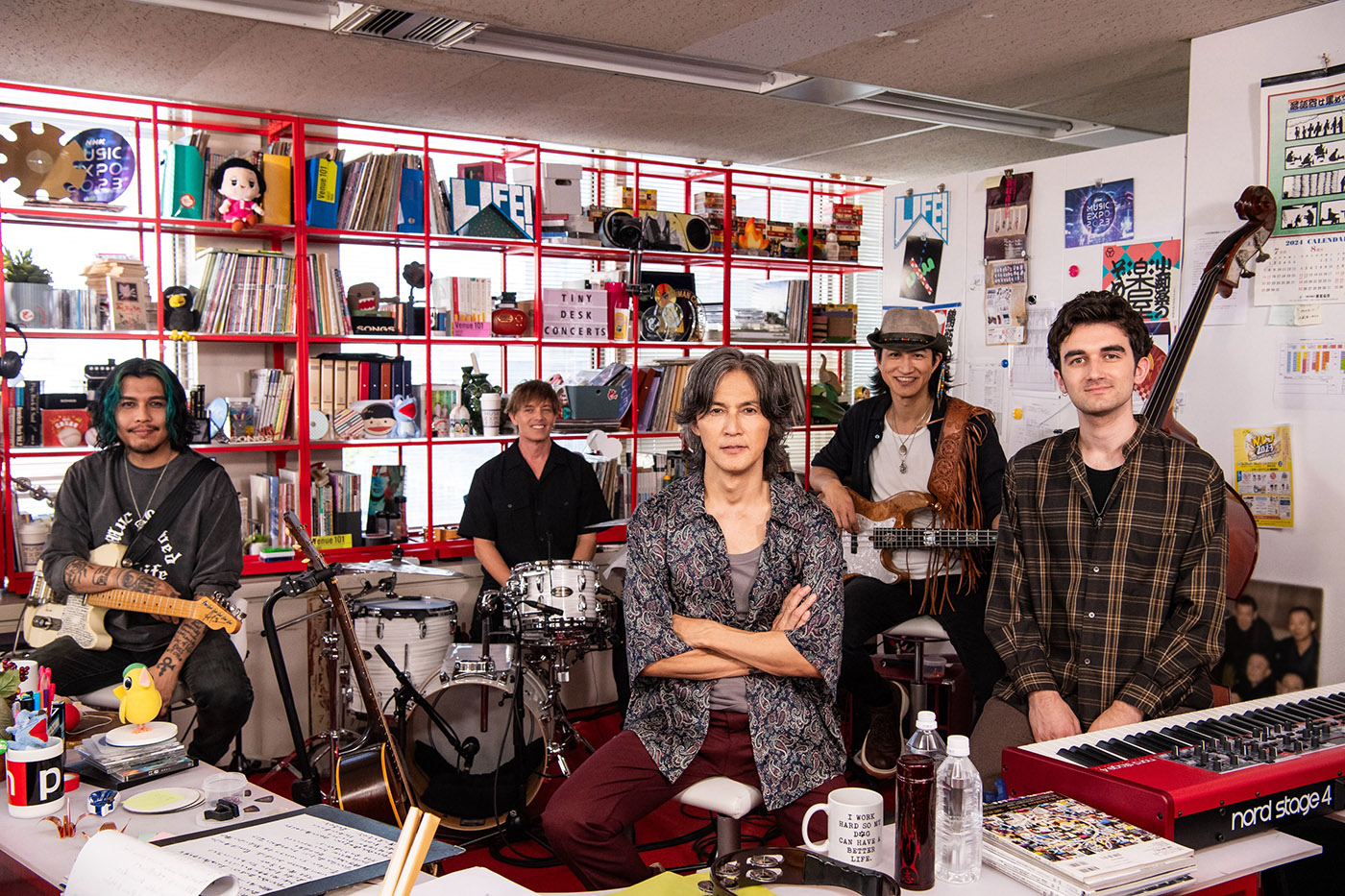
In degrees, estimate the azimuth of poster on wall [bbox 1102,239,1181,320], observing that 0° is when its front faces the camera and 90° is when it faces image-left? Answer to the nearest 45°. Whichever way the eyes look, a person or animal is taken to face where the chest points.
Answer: approximately 45°

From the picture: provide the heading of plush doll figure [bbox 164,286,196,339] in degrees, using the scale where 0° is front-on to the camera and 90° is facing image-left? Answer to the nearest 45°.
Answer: approximately 0°

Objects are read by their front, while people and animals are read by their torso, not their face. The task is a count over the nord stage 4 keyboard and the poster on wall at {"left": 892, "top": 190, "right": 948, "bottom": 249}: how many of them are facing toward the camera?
1

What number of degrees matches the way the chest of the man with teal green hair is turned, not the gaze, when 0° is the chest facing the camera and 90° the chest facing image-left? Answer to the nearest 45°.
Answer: approximately 0°

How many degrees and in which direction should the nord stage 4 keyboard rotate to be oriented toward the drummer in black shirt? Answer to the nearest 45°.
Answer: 0° — it already faces them
